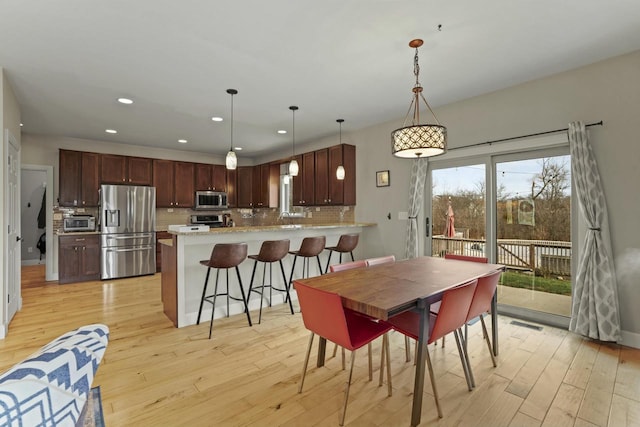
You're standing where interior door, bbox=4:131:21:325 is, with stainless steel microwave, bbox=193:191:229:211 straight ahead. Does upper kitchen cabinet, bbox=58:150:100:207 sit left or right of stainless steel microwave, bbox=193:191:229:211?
left

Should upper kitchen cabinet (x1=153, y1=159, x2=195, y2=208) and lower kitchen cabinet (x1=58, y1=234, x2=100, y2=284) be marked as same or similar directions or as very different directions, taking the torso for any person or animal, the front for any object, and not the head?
same or similar directions

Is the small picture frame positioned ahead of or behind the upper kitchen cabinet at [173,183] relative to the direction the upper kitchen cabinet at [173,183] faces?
ahead

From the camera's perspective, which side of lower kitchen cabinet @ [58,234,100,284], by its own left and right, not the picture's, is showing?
front

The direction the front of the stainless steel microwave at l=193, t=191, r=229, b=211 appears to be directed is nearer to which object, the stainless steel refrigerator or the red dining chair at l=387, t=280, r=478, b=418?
the red dining chair

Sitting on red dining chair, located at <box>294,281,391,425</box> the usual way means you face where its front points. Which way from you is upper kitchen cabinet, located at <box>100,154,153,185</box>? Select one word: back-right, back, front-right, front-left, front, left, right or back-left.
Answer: left

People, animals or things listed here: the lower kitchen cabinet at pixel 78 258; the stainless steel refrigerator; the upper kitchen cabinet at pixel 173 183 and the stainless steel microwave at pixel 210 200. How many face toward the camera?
4

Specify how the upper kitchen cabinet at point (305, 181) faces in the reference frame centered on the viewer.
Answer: facing the viewer and to the left of the viewer

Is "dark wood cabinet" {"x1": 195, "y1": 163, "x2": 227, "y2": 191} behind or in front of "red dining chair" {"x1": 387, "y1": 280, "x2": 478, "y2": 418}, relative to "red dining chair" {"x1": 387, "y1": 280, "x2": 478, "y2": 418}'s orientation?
in front

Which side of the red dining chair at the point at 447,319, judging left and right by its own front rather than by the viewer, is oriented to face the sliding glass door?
right

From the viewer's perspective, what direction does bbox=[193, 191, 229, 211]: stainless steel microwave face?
toward the camera

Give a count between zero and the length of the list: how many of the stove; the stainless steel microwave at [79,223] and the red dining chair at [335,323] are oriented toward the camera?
2
